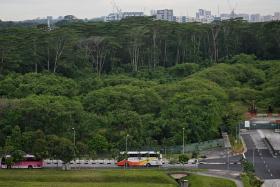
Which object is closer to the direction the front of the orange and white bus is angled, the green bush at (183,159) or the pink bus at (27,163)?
the pink bus

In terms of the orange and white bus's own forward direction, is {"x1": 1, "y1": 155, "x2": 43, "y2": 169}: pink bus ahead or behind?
ahead

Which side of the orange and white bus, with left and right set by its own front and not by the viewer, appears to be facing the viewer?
left

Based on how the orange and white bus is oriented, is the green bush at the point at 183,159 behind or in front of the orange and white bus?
behind
